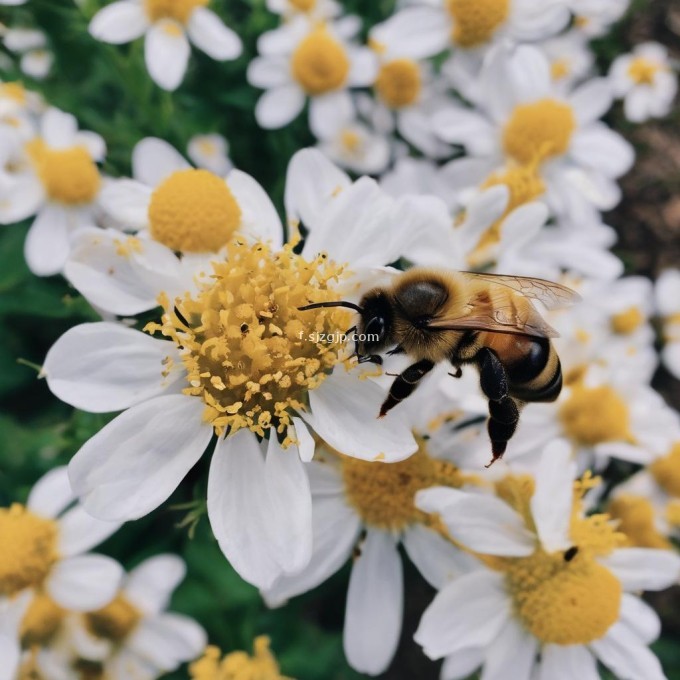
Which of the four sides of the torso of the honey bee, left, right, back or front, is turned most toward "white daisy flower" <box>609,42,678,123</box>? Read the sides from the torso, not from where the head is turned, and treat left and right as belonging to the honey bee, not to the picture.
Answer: right

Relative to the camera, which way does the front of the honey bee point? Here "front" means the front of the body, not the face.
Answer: to the viewer's left

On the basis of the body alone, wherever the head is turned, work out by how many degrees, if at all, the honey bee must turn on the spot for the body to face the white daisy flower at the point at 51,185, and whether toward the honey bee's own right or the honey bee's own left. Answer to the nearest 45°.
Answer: approximately 45° to the honey bee's own right

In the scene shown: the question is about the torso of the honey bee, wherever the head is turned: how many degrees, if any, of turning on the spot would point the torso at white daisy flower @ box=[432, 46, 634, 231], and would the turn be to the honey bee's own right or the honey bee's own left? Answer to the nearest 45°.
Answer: approximately 90° to the honey bee's own right

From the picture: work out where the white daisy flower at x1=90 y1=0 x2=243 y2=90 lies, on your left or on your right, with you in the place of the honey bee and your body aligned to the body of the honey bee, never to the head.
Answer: on your right

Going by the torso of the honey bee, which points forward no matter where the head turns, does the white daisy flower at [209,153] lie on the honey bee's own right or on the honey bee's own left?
on the honey bee's own right
